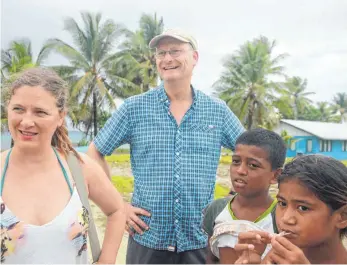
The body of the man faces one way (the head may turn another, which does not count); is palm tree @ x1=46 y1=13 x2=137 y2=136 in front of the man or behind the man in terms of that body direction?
behind

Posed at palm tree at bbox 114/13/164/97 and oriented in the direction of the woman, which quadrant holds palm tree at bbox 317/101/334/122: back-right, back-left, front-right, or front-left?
back-left

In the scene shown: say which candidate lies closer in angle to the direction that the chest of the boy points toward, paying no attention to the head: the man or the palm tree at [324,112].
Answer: the man

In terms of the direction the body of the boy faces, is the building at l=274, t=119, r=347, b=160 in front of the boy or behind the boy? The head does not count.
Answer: behind

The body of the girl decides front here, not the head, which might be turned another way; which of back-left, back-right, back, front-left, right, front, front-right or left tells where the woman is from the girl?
front-right

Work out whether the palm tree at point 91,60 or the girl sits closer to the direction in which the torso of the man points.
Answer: the girl

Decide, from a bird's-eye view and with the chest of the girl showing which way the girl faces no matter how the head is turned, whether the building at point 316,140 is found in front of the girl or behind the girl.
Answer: behind

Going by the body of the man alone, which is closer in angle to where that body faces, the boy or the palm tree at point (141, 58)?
the boy

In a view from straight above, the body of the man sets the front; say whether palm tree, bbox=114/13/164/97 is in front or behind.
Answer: behind

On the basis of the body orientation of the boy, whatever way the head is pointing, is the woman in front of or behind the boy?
in front

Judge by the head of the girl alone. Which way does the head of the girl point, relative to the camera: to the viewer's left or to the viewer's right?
to the viewer's left

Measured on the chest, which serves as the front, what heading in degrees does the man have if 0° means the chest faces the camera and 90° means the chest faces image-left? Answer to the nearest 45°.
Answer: approximately 0°

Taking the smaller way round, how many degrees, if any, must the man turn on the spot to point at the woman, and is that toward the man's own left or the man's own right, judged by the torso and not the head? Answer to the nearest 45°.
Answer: approximately 45° to the man's own right

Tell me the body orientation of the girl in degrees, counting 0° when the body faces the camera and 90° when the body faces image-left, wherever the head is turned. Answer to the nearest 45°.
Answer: approximately 45°
